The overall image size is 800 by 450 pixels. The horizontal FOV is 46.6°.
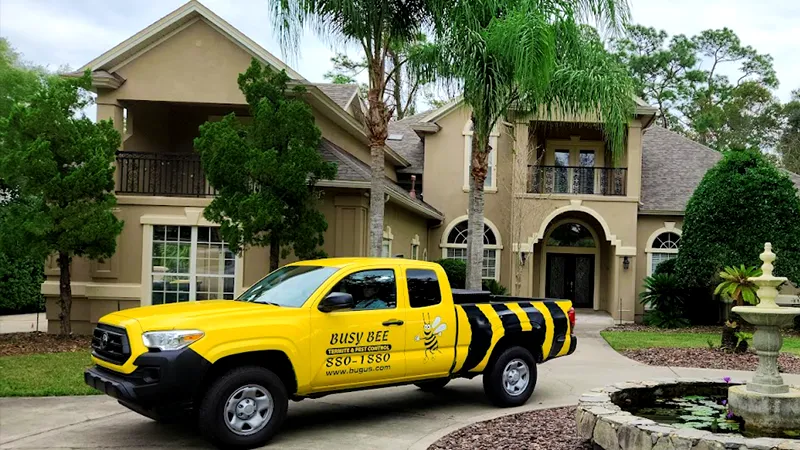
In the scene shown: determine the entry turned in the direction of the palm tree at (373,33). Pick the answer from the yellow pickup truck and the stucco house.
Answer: the stucco house

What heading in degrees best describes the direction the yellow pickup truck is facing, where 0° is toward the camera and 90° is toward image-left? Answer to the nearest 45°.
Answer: approximately 45°

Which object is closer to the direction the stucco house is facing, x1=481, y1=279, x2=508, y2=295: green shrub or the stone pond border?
the stone pond border

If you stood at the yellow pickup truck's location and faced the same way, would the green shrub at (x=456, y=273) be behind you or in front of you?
behind

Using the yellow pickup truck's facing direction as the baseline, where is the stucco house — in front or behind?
behind

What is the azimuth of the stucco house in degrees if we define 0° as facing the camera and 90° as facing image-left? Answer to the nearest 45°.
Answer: approximately 0°

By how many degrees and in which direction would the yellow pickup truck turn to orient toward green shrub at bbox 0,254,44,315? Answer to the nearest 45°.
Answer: approximately 90° to its right

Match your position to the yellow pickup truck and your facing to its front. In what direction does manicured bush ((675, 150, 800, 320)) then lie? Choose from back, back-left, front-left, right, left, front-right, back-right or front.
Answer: back

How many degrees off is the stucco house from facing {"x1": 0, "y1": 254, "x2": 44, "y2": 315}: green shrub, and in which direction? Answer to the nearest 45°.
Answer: approximately 90° to its right

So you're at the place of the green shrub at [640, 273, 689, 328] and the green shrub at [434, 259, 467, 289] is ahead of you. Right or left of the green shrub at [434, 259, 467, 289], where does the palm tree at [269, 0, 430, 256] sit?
left

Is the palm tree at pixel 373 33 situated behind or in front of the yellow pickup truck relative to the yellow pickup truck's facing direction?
behind

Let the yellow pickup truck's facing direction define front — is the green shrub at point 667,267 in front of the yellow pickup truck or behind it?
behind
